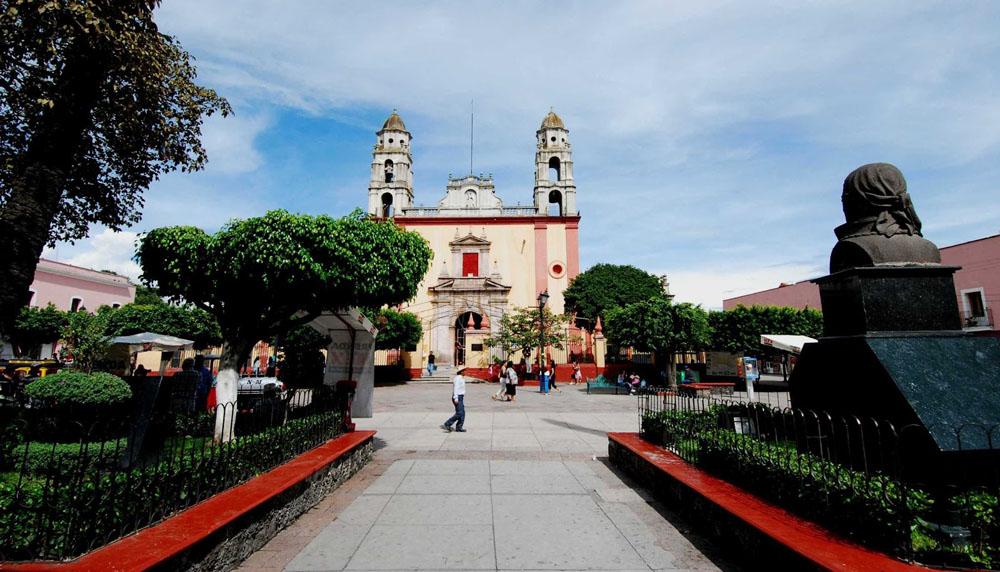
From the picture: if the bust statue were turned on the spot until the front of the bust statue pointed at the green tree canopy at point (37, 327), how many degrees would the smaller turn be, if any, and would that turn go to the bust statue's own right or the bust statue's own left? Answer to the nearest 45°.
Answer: approximately 45° to the bust statue's own left

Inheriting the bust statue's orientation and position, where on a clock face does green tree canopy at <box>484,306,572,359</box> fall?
The green tree canopy is roughly at 12 o'clock from the bust statue.

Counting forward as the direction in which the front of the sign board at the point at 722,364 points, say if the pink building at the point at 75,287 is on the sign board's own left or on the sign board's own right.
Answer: on the sign board's own right

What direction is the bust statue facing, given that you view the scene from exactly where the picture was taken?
facing away from the viewer and to the left of the viewer

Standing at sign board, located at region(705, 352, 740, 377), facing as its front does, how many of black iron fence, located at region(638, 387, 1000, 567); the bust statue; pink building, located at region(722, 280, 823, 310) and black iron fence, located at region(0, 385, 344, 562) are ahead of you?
3

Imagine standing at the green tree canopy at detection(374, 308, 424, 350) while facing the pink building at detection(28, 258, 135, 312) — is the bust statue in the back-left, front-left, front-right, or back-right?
back-left

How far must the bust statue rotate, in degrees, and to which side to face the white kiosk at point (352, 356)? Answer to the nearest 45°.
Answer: approximately 45° to its left

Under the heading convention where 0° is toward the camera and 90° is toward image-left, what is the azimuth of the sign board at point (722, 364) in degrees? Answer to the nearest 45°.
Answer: approximately 0°

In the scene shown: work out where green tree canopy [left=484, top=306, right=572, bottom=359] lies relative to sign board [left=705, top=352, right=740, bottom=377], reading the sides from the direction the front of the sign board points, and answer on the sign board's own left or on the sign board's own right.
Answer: on the sign board's own right

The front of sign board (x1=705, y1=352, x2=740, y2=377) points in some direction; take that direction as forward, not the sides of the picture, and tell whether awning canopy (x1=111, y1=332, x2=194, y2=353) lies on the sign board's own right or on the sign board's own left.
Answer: on the sign board's own right

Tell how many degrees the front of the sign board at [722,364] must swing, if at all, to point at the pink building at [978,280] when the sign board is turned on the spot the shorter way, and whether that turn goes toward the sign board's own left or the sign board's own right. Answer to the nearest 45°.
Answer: approximately 90° to the sign board's own left

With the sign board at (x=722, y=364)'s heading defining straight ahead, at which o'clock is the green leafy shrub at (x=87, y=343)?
The green leafy shrub is roughly at 1 o'clock from the sign board.

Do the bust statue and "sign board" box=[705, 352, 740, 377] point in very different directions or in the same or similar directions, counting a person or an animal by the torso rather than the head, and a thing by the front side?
very different directions

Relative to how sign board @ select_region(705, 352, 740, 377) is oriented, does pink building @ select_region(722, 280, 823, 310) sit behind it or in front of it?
behind
